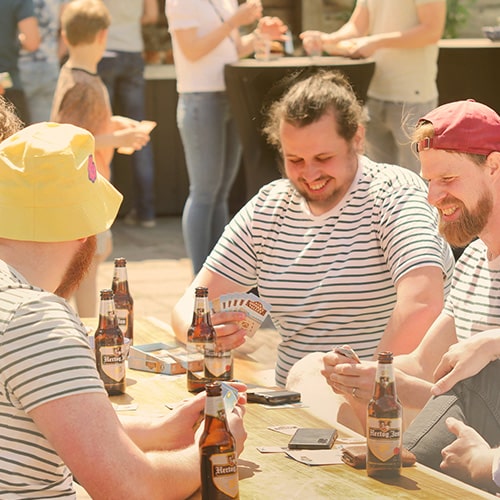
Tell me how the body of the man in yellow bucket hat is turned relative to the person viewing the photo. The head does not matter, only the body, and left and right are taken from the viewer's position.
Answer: facing away from the viewer and to the right of the viewer

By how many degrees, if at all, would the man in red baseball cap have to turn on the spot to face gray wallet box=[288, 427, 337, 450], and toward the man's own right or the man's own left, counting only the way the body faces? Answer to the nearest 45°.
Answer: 0° — they already face it

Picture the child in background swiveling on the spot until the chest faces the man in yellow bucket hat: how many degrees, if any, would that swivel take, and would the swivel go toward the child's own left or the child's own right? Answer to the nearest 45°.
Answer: approximately 135° to the child's own right

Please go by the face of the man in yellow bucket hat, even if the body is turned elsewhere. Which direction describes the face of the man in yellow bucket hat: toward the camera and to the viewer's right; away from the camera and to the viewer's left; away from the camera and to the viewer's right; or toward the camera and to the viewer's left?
away from the camera and to the viewer's right

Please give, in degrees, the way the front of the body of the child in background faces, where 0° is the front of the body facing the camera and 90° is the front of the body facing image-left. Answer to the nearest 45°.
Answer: approximately 225°

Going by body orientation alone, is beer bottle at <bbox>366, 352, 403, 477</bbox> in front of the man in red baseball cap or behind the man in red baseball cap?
in front

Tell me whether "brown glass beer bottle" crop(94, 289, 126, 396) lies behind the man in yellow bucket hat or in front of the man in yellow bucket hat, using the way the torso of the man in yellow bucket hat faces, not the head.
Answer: in front

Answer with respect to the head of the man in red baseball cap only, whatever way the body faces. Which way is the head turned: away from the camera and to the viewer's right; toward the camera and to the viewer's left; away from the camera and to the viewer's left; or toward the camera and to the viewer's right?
toward the camera and to the viewer's left

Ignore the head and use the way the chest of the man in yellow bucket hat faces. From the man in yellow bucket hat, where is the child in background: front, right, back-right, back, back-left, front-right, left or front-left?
front-left

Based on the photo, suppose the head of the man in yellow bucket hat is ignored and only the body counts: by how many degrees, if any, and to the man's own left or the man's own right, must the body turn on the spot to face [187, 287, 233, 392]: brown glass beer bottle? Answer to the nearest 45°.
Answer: approximately 45° to the man's own left

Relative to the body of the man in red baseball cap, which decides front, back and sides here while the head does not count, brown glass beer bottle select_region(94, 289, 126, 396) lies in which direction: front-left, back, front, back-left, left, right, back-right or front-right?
front-right

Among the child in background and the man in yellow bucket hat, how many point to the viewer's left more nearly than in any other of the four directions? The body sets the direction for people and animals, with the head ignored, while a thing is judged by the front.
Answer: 0

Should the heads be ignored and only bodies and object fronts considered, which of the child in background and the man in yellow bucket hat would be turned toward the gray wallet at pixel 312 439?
the man in yellow bucket hat
